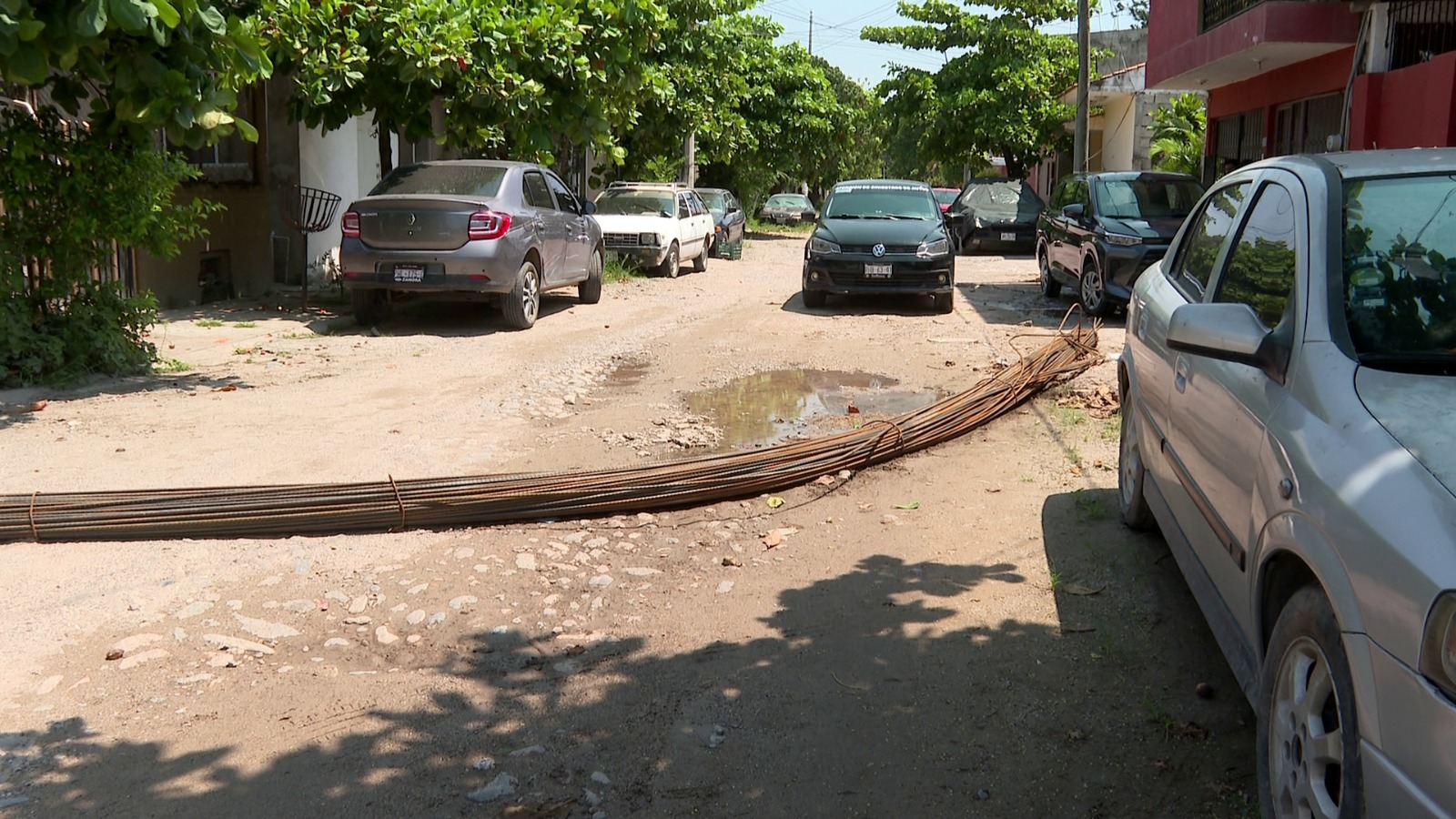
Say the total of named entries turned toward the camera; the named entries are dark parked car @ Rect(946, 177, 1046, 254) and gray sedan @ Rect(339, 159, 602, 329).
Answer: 1

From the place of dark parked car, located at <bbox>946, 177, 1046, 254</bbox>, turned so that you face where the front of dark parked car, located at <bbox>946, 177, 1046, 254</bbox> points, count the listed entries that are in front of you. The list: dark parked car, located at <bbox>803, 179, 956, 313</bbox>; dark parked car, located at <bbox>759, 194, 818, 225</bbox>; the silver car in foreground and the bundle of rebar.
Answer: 3

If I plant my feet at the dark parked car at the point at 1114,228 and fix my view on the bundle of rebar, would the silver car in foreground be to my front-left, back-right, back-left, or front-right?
front-left

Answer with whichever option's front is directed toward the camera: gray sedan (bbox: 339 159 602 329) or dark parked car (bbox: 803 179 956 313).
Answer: the dark parked car

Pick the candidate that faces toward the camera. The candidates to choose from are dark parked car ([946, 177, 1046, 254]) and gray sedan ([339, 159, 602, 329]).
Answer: the dark parked car

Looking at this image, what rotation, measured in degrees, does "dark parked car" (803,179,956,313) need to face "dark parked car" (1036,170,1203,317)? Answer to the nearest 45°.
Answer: approximately 90° to its left

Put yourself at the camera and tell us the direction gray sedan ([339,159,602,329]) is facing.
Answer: facing away from the viewer and to the right of the viewer

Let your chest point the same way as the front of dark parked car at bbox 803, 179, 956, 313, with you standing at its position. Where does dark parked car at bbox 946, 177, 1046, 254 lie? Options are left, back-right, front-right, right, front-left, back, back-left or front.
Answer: back

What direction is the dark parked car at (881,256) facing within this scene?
toward the camera

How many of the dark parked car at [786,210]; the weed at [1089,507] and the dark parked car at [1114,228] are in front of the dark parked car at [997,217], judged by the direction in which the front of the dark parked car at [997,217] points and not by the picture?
2

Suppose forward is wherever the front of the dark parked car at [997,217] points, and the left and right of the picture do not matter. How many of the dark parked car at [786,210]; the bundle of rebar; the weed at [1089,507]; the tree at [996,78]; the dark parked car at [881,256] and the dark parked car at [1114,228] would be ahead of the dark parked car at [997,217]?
4

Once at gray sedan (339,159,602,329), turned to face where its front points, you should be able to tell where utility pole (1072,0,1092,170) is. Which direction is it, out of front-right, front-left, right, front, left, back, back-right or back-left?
front

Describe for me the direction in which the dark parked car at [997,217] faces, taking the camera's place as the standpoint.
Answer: facing the viewer

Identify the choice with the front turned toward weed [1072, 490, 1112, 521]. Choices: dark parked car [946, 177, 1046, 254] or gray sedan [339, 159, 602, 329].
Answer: the dark parked car

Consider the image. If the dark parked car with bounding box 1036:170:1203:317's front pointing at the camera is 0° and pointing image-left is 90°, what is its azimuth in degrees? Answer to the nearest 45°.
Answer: approximately 315°

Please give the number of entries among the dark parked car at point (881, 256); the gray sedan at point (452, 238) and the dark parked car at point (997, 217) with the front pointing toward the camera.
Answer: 2

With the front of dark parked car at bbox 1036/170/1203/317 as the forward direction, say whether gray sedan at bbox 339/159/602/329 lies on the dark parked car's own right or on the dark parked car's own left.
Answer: on the dark parked car's own right

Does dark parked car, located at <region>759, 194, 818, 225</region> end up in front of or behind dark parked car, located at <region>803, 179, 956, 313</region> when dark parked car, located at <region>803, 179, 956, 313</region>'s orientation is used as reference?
behind

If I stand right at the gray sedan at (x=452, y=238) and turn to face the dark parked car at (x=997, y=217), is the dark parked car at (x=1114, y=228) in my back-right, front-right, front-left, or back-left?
front-right

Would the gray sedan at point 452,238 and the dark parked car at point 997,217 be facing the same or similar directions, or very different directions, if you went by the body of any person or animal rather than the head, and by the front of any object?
very different directions
